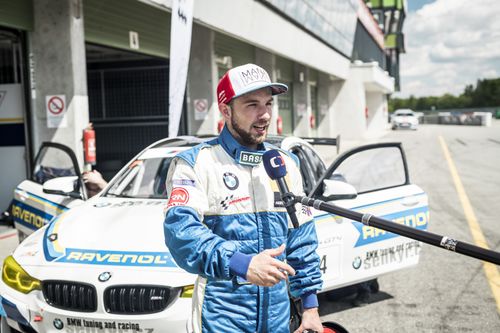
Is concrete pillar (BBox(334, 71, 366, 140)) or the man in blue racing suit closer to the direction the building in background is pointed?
the man in blue racing suit

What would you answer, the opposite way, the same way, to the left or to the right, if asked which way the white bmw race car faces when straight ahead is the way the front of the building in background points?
to the right

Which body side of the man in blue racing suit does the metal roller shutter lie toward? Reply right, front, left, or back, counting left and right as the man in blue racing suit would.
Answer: back

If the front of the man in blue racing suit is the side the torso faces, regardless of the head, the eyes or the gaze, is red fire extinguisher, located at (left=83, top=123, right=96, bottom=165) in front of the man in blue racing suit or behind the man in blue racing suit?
behind

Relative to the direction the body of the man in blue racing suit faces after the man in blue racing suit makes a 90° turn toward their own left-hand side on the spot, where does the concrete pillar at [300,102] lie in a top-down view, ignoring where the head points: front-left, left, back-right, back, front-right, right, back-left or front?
front-left

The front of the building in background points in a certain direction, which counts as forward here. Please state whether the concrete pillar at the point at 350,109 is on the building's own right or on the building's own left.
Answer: on the building's own left

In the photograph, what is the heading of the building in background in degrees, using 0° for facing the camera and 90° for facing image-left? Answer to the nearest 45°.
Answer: approximately 315°

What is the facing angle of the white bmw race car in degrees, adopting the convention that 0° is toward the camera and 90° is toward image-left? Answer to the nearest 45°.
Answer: approximately 45°

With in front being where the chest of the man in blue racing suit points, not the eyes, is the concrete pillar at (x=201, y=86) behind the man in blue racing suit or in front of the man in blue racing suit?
behind

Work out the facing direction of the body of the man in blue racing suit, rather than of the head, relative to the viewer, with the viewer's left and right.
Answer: facing the viewer and to the right of the viewer

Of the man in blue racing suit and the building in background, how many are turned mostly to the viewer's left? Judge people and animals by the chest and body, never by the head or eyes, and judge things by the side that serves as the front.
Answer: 0

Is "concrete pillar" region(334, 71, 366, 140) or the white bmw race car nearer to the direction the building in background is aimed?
the white bmw race car
